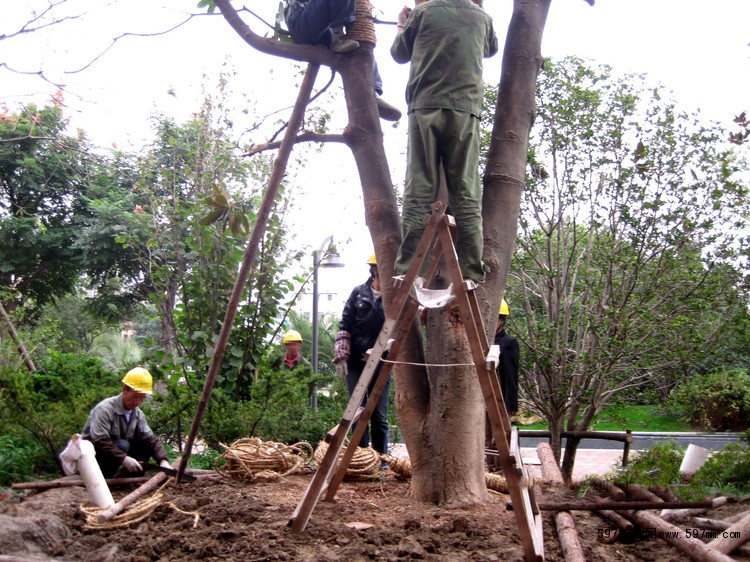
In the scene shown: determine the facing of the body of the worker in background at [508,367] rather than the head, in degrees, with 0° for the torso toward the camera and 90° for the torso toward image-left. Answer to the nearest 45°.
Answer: approximately 90°

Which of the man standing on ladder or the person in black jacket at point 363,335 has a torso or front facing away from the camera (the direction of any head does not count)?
the man standing on ladder

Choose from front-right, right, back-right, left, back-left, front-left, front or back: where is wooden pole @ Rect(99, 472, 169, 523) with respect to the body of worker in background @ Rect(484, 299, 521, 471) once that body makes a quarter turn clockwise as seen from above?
back-left

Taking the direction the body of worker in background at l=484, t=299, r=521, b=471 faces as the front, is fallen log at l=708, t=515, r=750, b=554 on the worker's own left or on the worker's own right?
on the worker's own left

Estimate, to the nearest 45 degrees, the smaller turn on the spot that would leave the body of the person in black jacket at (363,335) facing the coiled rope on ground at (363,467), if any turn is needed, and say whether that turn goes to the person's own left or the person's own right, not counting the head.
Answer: approximately 45° to the person's own right

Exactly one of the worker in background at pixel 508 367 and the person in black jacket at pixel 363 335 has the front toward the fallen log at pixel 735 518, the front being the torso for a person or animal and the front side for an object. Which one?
the person in black jacket

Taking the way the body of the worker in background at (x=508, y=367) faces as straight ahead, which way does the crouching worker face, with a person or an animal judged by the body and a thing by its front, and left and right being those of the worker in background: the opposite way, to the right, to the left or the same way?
the opposite way

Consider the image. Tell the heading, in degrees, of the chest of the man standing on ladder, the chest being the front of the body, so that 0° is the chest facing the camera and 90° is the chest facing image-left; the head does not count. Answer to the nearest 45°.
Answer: approximately 180°

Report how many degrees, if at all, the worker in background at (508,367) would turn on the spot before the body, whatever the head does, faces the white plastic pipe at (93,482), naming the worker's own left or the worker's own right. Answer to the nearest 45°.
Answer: approximately 45° to the worker's own left

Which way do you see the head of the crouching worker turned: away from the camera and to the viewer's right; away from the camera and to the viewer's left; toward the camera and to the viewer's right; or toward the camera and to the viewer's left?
toward the camera and to the viewer's right

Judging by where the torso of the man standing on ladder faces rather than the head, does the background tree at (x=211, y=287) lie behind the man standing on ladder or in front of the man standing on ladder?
in front

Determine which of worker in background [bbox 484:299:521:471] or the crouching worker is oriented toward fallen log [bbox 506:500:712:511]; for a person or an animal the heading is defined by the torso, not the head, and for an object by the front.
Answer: the crouching worker

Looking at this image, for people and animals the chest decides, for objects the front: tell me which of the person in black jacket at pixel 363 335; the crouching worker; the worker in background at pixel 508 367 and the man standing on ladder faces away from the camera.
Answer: the man standing on ladder

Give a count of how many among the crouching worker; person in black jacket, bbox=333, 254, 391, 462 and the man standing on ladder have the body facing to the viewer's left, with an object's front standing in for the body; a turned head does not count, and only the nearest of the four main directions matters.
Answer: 0

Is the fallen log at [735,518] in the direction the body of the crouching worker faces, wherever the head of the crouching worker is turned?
yes
